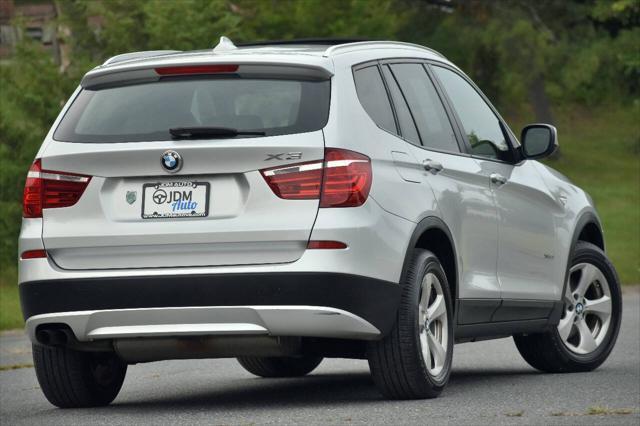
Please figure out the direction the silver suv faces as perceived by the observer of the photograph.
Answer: facing away from the viewer and to the right of the viewer
